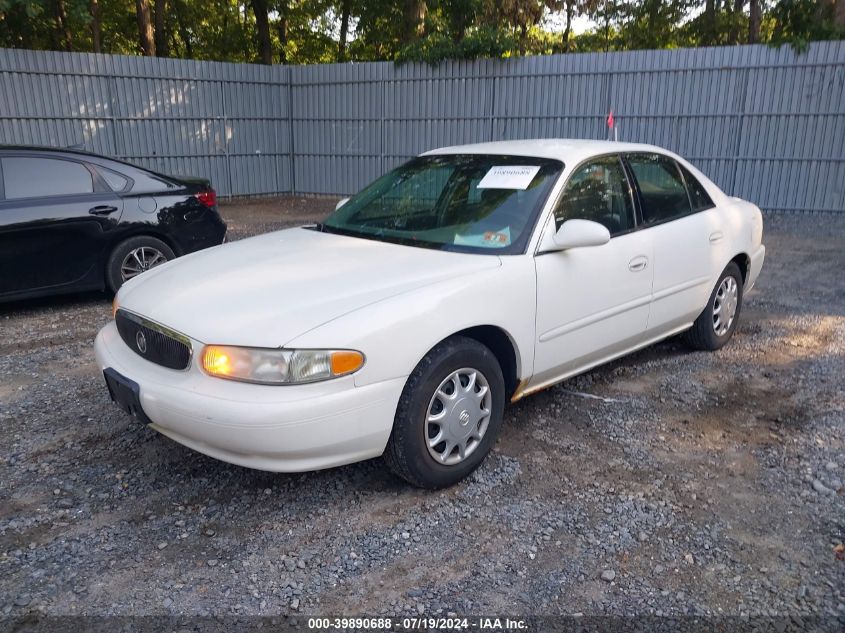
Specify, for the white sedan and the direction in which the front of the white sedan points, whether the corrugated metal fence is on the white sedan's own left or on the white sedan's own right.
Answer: on the white sedan's own right

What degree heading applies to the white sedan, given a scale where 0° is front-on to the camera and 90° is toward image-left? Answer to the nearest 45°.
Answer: approximately 45°
